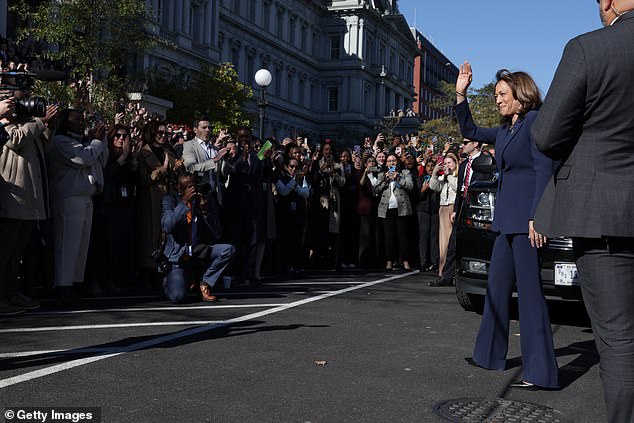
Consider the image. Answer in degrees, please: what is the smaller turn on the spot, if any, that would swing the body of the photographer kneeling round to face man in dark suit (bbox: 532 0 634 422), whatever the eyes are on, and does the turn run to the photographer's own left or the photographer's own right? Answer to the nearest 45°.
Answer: approximately 45° to the photographer's own right

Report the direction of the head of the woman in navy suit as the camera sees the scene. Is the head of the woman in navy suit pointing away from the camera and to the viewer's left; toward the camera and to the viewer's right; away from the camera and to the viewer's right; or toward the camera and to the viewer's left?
toward the camera and to the viewer's left

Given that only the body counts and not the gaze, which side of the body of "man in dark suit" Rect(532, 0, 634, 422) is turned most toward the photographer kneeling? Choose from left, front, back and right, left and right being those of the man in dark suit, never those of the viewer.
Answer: front

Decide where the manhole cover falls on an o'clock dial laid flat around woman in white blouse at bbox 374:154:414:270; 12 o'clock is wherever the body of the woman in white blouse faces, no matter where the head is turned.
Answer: The manhole cover is roughly at 12 o'clock from the woman in white blouse.

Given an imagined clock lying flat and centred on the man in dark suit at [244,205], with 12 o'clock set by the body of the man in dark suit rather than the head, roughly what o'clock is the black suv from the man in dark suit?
The black suv is roughly at 11 o'clock from the man in dark suit.

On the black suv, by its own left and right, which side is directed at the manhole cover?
front

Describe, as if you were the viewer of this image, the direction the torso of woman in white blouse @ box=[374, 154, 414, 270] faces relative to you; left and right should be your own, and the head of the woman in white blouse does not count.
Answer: facing the viewer

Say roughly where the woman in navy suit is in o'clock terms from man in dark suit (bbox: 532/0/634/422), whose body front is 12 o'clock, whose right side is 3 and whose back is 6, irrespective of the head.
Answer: The woman in navy suit is roughly at 1 o'clock from the man in dark suit.

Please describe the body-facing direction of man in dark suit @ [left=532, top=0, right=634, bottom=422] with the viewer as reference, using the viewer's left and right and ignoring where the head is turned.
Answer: facing away from the viewer and to the left of the viewer

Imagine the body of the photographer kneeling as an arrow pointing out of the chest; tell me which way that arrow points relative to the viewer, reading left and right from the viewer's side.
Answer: facing the viewer and to the right of the viewer

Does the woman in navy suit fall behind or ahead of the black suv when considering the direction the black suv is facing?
ahead

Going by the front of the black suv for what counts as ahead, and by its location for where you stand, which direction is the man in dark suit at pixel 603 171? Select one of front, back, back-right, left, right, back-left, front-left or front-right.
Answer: front

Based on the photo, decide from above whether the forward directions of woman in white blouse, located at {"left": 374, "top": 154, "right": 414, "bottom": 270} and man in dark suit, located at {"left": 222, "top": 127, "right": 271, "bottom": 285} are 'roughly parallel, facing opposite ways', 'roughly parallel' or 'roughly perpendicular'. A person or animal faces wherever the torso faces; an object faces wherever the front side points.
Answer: roughly parallel

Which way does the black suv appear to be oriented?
toward the camera

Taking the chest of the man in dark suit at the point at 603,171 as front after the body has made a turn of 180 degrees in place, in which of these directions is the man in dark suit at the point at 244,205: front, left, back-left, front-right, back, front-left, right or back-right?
back
